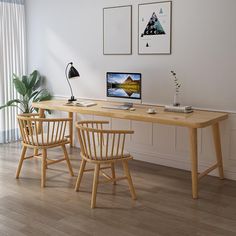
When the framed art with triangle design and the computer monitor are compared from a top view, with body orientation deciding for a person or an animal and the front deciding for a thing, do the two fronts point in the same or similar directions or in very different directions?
same or similar directions

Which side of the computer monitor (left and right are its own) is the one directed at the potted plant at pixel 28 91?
right

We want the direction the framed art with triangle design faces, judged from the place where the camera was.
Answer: facing the viewer and to the left of the viewer

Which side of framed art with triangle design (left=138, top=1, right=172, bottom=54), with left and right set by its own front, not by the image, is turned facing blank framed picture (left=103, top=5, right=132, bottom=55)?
right

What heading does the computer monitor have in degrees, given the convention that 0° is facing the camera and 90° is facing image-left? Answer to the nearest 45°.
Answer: approximately 45°

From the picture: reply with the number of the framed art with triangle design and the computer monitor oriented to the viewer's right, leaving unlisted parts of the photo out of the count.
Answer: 0
